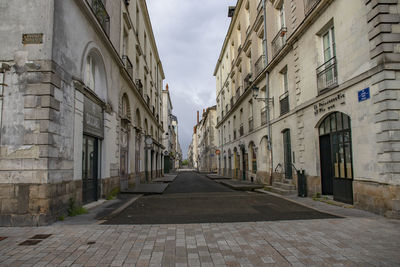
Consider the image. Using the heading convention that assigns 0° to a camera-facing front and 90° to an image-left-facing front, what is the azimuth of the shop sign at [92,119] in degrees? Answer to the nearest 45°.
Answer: approximately 315°

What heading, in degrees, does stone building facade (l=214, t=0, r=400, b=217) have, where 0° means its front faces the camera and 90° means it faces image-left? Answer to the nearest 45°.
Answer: approximately 45°

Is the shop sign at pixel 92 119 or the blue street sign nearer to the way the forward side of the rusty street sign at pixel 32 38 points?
the blue street sign

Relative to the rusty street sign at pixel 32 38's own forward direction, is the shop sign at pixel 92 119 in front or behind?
behind

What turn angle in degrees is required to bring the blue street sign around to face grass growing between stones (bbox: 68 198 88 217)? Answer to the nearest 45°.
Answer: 0° — it already faces it
